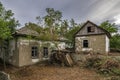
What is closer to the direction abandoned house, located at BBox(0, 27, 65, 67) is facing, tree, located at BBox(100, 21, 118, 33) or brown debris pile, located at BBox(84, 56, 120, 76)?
the brown debris pile

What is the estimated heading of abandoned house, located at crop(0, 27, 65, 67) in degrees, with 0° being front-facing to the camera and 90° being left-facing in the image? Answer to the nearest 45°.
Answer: approximately 315°

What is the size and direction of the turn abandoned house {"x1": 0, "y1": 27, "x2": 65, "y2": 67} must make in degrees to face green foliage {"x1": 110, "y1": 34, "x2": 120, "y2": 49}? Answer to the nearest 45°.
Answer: approximately 90° to its left

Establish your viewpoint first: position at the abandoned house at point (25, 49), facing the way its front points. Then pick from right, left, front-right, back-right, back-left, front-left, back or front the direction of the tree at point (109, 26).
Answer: left

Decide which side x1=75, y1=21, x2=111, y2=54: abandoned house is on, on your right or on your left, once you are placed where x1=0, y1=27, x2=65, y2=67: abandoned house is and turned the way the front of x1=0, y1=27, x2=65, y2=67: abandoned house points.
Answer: on your left

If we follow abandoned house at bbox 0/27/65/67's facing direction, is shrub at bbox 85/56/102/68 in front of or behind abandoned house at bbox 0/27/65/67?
in front
